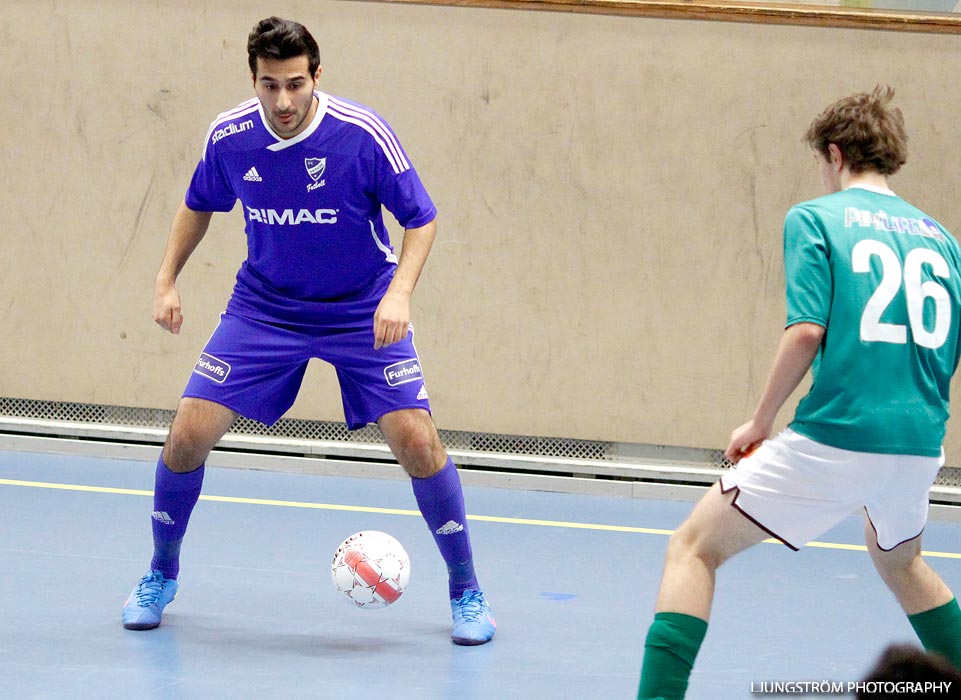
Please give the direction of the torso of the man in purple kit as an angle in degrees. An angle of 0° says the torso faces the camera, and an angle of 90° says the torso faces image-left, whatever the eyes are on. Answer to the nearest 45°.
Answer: approximately 0°

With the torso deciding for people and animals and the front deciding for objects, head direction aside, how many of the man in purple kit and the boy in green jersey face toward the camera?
1

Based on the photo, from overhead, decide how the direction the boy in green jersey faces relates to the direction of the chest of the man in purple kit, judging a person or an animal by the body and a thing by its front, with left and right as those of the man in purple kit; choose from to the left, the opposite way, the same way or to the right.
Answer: the opposite way

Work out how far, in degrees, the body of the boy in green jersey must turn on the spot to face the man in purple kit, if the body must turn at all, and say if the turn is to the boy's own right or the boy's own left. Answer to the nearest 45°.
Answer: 0° — they already face them

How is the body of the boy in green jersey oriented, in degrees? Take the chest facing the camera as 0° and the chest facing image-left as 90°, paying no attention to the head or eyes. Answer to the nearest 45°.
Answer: approximately 135°

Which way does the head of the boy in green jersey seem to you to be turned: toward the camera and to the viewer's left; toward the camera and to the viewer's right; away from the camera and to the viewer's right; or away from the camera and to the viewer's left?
away from the camera and to the viewer's left

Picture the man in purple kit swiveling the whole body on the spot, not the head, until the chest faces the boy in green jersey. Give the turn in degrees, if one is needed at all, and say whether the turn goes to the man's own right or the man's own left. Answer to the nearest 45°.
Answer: approximately 45° to the man's own left

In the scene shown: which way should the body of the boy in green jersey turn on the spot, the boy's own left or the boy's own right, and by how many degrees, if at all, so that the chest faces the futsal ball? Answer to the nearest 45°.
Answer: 0° — they already face it
